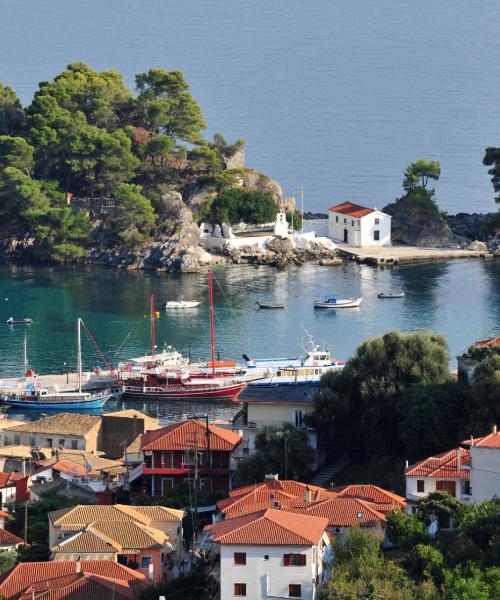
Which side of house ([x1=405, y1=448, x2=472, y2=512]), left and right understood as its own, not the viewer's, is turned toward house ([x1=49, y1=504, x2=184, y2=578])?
right

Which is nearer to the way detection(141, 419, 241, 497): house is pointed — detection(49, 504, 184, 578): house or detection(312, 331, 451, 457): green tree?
the house

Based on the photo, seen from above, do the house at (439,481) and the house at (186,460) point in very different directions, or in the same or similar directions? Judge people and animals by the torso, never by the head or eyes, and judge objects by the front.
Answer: same or similar directions

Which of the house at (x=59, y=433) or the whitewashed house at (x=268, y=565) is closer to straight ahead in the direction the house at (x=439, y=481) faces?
the whitewashed house

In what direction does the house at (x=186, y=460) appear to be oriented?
toward the camera

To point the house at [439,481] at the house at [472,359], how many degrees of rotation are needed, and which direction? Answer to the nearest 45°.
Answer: approximately 180°

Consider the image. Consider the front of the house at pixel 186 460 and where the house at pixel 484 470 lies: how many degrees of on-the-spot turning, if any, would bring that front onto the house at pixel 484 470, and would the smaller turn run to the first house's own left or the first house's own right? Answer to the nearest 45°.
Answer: approximately 45° to the first house's own left

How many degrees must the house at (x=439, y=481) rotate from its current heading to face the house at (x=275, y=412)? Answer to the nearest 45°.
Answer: approximately 135° to its right

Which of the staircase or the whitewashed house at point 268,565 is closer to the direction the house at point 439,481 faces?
the whitewashed house

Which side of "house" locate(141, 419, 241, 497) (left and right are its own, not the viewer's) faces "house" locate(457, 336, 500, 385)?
left

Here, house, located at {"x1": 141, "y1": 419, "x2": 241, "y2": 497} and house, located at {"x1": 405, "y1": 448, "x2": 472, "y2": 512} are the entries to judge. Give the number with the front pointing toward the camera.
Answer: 2
